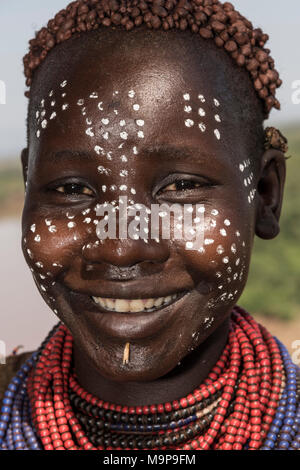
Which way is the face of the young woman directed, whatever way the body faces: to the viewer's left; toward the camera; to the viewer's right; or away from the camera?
toward the camera

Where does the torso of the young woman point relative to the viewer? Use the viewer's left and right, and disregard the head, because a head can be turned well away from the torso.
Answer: facing the viewer
